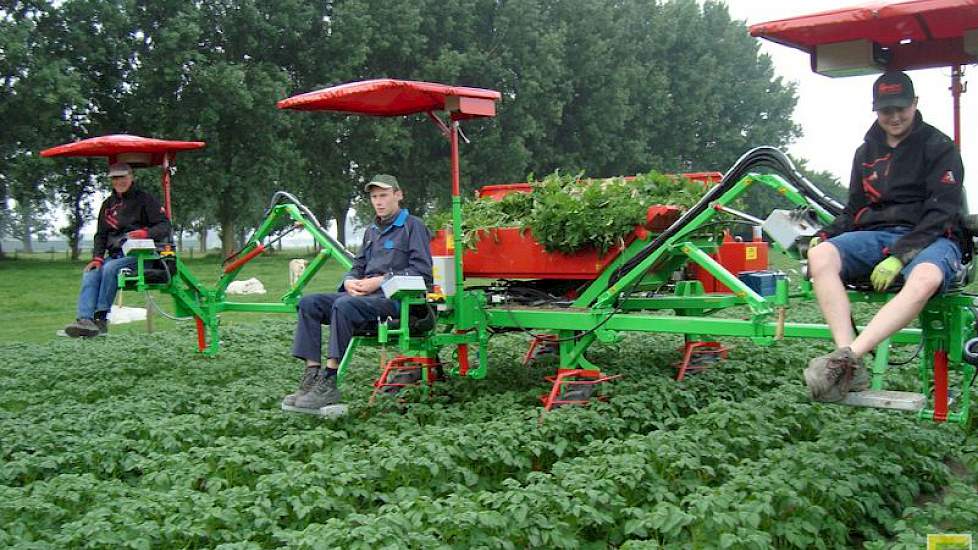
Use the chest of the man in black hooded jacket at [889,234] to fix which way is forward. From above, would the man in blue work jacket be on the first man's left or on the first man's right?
on the first man's right

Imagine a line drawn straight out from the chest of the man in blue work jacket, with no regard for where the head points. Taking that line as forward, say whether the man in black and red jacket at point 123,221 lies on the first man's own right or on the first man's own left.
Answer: on the first man's own right

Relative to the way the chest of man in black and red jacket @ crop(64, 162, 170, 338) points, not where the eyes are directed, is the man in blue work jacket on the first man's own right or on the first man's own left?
on the first man's own left

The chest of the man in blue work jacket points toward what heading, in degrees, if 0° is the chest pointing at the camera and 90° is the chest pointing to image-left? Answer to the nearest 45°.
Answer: approximately 45°

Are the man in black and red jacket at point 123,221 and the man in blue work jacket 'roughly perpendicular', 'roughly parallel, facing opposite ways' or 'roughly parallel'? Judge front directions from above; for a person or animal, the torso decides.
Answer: roughly parallel

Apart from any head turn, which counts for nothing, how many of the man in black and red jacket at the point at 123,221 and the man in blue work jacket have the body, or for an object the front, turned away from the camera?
0

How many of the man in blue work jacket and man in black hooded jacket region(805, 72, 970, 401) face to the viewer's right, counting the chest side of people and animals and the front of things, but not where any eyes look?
0

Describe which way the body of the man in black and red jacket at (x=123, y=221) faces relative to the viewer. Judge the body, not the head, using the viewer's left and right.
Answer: facing the viewer and to the left of the viewer

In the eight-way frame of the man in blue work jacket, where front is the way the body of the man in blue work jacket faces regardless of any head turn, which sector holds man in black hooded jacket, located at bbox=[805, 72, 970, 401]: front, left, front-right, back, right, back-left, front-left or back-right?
left
